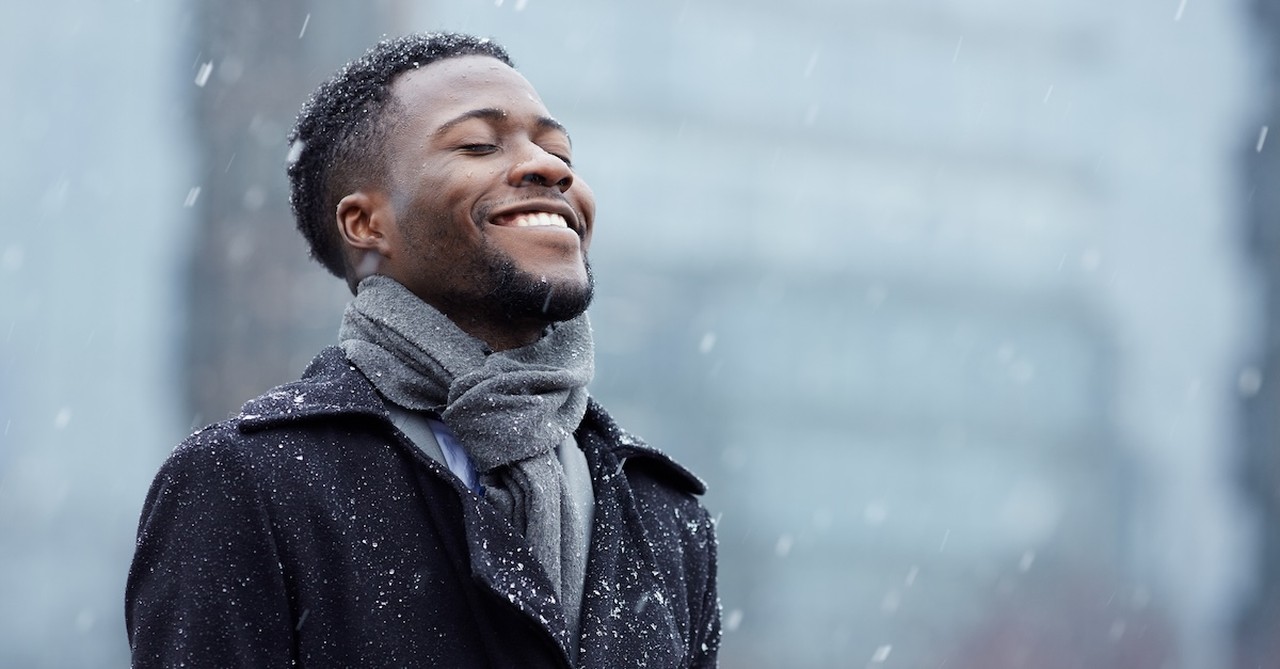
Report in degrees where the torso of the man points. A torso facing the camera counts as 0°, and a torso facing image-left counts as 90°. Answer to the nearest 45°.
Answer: approximately 315°

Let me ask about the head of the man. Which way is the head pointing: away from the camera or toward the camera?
toward the camera
